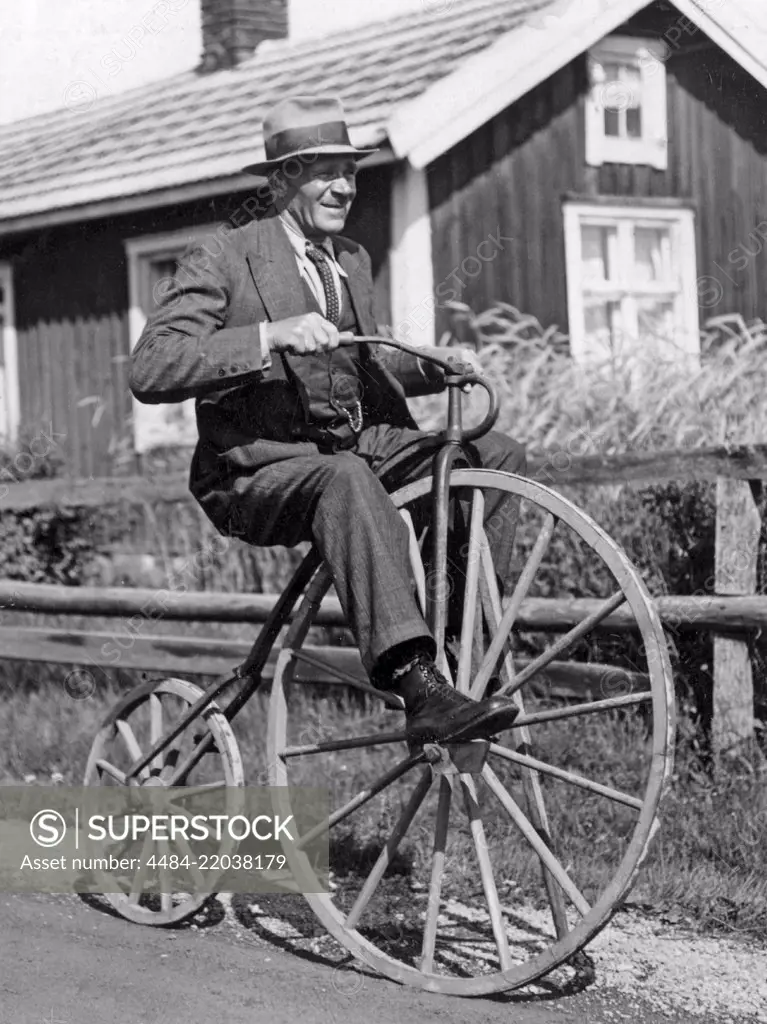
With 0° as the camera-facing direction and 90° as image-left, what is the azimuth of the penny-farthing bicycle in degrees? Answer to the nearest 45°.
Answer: approximately 315°

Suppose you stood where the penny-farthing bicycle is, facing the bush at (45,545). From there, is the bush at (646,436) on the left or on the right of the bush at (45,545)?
right

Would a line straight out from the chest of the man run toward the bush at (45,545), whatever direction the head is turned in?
no

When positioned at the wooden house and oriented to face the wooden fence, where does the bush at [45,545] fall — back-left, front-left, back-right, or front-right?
front-right

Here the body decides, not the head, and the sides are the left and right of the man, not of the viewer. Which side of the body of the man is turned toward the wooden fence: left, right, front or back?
left

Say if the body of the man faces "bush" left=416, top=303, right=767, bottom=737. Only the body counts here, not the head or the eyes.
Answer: no

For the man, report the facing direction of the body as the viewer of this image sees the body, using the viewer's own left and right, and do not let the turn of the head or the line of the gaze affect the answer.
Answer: facing the viewer and to the right of the viewer

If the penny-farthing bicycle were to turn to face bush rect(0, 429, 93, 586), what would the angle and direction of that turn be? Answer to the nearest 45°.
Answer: approximately 135° to its left

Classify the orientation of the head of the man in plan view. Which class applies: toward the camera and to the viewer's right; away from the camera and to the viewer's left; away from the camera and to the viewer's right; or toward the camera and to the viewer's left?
toward the camera and to the viewer's right
